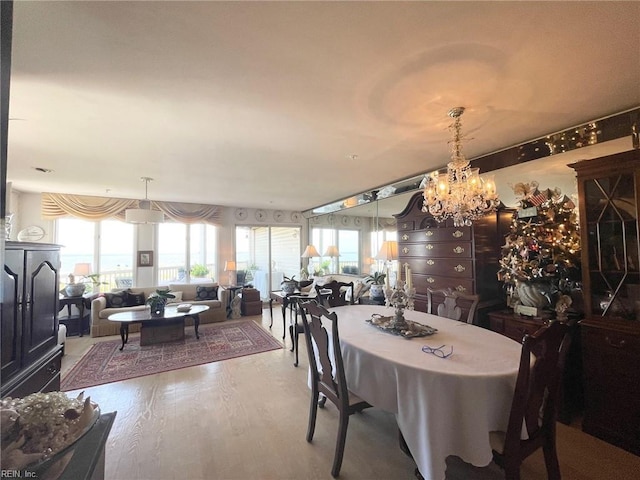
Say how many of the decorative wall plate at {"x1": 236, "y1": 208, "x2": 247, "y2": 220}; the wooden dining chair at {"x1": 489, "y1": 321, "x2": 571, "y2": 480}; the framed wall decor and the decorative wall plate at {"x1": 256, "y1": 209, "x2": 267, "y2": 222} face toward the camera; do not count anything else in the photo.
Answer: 3

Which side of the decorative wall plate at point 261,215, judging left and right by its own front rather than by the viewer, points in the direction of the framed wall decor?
right

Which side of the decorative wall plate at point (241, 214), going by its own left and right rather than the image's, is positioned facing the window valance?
right

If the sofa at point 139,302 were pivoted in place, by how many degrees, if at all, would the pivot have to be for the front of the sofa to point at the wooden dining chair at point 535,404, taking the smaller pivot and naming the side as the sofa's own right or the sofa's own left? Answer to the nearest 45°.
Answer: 0° — it already faces it

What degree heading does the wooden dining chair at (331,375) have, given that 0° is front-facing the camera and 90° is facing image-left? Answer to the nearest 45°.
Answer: approximately 225°

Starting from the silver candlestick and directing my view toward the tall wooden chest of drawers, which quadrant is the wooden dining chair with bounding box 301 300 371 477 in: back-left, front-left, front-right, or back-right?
back-left

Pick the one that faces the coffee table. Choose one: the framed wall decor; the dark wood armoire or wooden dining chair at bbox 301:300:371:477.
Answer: the framed wall decor

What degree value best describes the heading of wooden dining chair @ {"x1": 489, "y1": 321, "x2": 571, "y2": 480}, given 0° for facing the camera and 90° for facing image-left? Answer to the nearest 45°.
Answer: approximately 135°

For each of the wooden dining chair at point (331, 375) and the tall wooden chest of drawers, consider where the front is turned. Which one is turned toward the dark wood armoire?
the tall wooden chest of drawers

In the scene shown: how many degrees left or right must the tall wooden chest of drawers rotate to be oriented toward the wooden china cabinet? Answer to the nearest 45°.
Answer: approximately 90° to its left

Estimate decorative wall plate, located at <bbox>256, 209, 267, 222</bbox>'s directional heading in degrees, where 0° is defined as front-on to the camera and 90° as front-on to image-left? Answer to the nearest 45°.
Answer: approximately 0°

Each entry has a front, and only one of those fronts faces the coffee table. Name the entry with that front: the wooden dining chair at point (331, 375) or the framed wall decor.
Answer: the framed wall decor

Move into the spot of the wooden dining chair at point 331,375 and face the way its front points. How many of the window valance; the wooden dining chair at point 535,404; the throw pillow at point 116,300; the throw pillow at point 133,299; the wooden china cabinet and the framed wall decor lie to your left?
4

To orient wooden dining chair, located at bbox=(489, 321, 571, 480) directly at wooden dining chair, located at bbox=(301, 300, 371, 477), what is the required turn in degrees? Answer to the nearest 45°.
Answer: approximately 45° to its left
